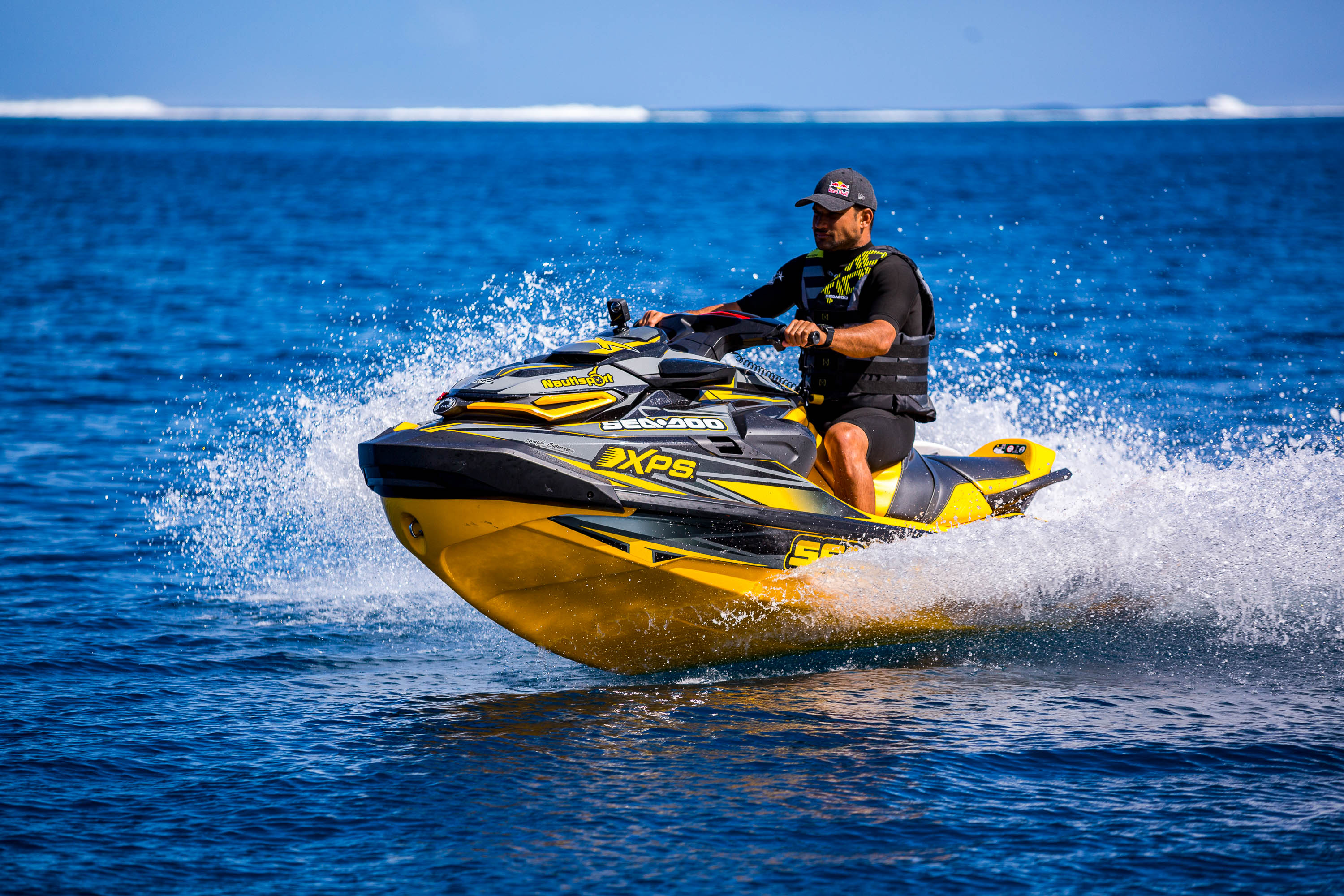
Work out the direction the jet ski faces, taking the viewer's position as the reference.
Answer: facing the viewer and to the left of the viewer

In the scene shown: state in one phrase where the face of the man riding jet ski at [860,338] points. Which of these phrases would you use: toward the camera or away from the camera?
toward the camera

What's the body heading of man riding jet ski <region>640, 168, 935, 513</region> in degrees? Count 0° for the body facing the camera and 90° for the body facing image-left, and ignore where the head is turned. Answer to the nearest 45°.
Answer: approximately 45°
